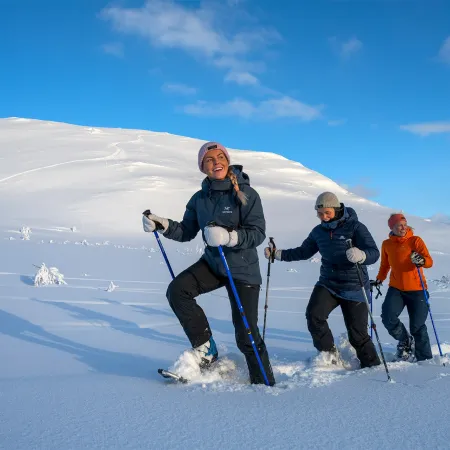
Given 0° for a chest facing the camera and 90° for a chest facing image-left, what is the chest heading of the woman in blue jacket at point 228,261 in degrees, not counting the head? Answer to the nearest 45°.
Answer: approximately 45°

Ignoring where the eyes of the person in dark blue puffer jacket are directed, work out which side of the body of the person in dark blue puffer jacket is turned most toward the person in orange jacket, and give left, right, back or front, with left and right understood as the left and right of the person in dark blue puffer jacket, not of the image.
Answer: back

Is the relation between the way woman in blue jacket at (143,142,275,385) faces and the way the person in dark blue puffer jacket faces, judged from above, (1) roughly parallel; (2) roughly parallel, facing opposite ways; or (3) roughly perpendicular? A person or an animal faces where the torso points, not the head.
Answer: roughly parallel

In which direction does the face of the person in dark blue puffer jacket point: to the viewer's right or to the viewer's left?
to the viewer's left

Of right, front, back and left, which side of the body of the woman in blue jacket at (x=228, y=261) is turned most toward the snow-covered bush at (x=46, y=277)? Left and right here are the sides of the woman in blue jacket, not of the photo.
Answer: right

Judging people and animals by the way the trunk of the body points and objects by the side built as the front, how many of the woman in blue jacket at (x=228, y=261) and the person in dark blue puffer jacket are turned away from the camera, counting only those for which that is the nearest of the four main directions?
0

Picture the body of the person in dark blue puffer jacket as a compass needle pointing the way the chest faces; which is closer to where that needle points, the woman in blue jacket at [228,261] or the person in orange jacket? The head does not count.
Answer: the woman in blue jacket

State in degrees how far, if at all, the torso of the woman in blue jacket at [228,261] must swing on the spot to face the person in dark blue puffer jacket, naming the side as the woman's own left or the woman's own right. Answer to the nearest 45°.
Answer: approximately 180°

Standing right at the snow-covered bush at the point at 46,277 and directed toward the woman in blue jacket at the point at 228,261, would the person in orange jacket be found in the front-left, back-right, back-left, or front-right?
front-left

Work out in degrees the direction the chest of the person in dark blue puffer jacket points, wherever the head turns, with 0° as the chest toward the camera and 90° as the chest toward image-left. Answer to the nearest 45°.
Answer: approximately 45°
